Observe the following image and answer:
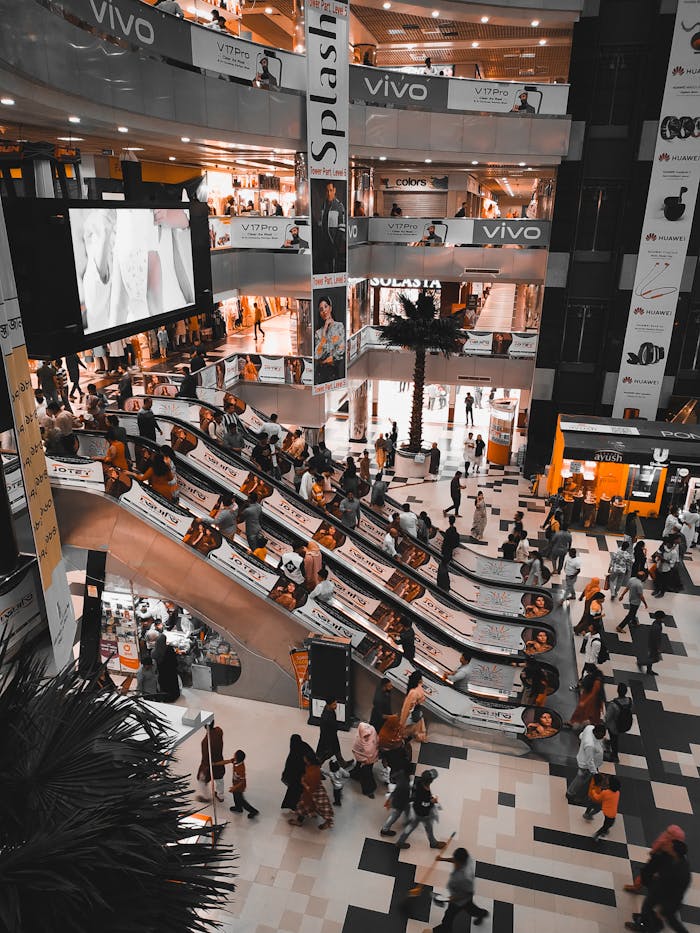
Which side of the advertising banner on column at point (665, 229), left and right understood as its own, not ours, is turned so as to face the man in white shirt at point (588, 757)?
front

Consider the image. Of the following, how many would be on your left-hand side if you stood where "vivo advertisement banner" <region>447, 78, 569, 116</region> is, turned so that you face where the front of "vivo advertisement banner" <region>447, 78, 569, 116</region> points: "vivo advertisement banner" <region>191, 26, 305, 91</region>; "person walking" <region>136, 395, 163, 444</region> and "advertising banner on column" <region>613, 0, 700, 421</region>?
1

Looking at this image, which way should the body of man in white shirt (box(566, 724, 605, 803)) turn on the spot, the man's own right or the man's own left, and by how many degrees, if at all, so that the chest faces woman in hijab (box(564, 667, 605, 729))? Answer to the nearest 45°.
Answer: approximately 45° to the man's own left

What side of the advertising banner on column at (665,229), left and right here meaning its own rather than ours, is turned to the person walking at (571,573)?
front

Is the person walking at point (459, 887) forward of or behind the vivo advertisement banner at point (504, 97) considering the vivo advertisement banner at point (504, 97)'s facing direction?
forward

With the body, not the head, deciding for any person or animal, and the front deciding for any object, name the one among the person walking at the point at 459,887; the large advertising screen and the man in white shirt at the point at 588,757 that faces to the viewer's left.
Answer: the person walking

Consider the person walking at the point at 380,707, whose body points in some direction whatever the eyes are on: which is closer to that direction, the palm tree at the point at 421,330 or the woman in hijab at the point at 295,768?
the palm tree

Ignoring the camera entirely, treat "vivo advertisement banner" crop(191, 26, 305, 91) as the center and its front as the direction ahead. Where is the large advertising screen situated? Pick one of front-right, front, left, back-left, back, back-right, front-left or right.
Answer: front-right

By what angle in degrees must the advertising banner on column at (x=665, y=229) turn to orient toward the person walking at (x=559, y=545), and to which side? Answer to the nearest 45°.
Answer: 0° — it already faces them
